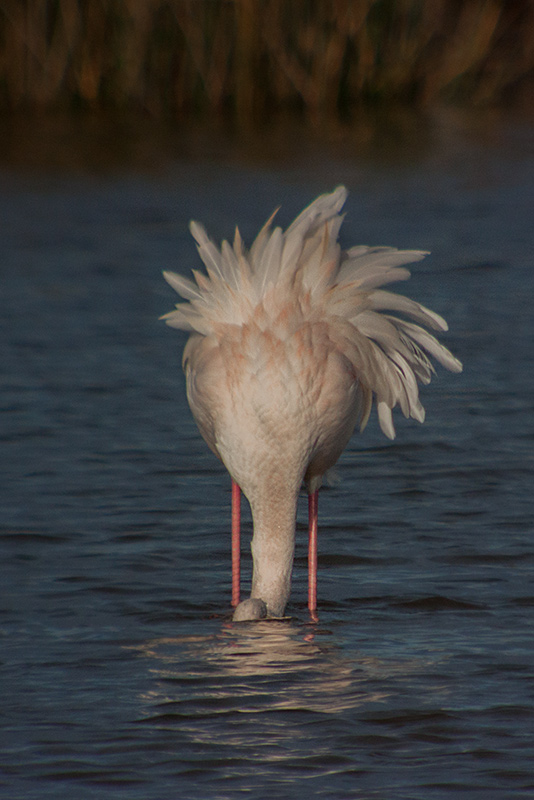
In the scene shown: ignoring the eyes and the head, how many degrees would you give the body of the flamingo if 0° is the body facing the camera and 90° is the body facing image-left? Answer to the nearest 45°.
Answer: approximately 0°
